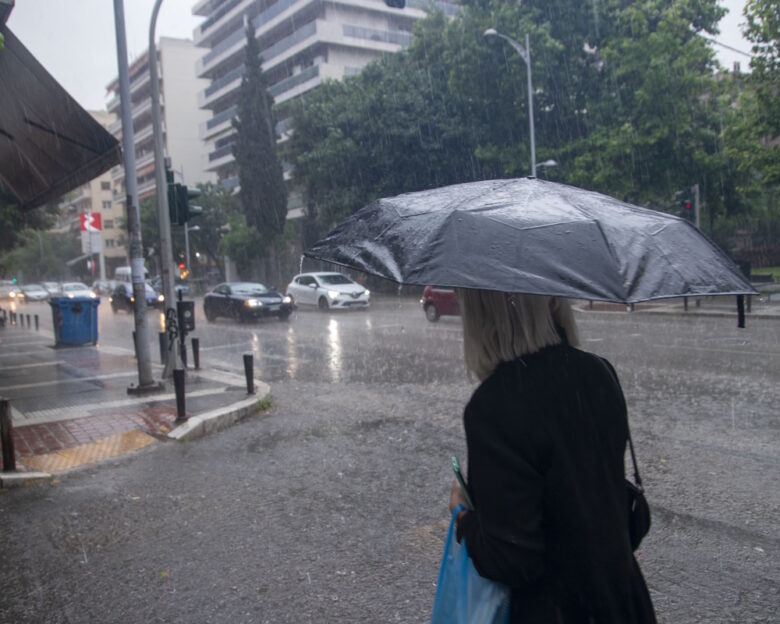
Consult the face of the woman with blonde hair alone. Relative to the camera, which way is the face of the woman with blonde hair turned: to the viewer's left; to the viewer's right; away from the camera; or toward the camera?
away from the camera

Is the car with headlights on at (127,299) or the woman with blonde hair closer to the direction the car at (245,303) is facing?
the woman with blonde hair

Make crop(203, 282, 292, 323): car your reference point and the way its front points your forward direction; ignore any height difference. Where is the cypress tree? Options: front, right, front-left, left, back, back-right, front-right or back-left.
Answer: back-left

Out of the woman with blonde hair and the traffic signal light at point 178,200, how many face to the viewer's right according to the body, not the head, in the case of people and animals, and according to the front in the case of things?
1

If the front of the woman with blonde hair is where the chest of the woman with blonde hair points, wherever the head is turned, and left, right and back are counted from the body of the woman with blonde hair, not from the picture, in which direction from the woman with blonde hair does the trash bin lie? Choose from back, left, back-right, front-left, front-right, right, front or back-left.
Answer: front

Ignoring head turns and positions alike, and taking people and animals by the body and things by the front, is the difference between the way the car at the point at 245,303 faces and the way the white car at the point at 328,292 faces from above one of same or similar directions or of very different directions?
same or similar directions

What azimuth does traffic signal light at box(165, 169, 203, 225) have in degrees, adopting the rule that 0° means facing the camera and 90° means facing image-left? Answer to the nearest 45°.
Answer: approximately 270°

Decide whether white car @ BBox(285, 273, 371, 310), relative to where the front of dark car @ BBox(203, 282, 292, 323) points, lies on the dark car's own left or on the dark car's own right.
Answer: on the dark car's own left

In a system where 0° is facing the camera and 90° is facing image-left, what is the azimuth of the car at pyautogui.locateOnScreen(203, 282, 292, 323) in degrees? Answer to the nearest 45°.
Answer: approximately 315°

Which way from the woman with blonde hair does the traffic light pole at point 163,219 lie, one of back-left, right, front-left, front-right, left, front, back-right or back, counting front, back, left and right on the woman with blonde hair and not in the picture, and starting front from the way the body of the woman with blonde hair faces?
front
